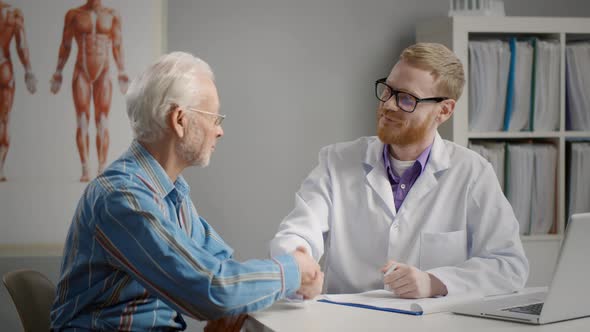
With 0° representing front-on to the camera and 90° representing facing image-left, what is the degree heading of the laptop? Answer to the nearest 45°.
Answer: approximately 135°

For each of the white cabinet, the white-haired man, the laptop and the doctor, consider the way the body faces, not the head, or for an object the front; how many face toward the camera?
2

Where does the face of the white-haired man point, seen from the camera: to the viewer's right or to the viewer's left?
to the viewer's right

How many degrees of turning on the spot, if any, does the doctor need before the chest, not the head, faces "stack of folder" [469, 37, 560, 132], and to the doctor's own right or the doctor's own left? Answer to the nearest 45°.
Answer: approximately 135° to the doctor's own left

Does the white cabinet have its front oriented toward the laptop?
yes

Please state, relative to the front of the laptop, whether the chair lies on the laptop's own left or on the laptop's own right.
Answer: on the laptop's own left

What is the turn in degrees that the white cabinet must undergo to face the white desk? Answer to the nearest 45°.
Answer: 0° — it already faces it

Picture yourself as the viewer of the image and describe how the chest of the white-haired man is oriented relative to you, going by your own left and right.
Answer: facing to the right of the viewer

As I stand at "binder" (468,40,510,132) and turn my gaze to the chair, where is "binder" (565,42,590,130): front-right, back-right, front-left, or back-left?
back-left
